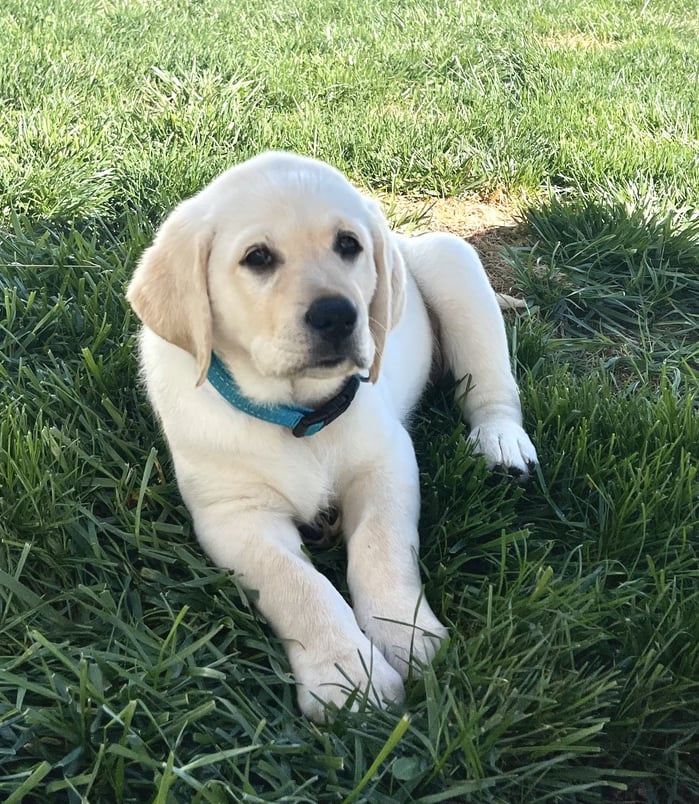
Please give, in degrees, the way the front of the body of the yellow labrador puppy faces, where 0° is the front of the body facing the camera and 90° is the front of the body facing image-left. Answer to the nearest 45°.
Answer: approximately 0°
